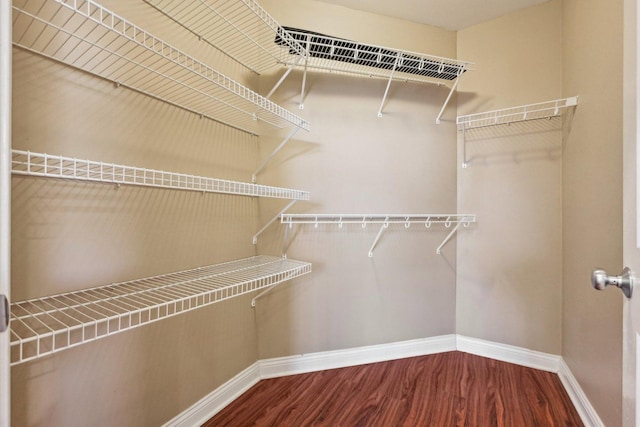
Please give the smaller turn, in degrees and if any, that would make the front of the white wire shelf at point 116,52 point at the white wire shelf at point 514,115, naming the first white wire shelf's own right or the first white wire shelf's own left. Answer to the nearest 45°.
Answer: approximately 45° to the first white wire shelf's own left

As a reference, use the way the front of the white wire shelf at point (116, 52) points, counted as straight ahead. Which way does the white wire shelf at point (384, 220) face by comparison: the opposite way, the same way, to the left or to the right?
to the right

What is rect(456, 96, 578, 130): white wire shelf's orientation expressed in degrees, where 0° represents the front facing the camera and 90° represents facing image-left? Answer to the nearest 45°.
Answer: approximately 45°

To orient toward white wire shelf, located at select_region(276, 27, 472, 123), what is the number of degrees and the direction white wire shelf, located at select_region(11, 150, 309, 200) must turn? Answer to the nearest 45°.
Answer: approximately 45° to its left

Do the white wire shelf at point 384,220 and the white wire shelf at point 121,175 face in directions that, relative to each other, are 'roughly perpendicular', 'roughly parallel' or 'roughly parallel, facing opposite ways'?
roughly perpendicular

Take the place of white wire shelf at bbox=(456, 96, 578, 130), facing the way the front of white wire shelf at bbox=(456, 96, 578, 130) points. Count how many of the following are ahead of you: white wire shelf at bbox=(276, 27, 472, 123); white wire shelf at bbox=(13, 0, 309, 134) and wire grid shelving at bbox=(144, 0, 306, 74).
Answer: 3

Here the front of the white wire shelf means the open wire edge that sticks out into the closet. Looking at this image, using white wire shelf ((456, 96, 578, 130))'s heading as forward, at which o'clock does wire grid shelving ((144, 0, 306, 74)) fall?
The wire grid shelving is roughly at 12 o'clock from the white wire shelf.
